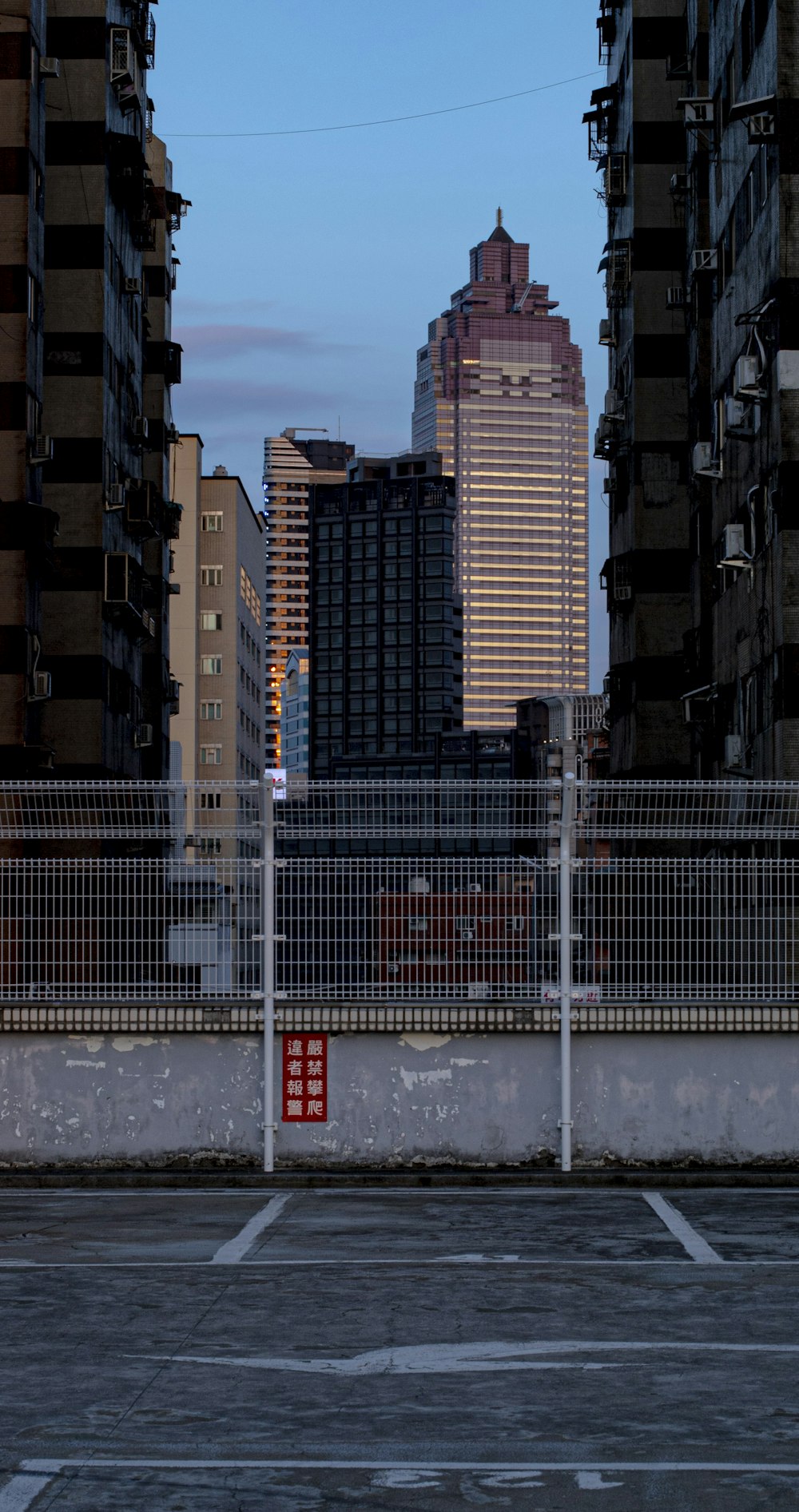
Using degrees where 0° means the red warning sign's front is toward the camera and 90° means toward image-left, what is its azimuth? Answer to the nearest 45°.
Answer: approximately 0°

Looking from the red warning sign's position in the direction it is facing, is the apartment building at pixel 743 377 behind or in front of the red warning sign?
behind
